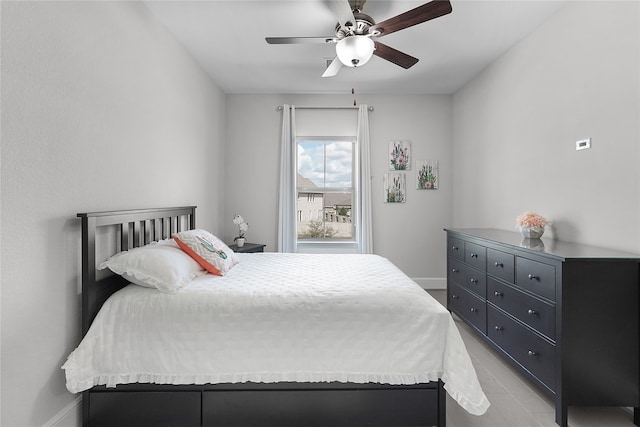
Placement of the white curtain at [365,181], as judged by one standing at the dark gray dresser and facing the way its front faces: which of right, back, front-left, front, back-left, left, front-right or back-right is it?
right

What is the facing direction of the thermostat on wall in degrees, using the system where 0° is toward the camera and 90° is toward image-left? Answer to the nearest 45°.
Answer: approximately 45°

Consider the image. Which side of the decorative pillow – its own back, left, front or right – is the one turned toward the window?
left

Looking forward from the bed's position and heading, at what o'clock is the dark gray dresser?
The dark gray dresser is roughly at 12 o'clock from the bed.

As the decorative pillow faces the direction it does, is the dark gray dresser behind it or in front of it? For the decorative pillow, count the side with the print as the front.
in front

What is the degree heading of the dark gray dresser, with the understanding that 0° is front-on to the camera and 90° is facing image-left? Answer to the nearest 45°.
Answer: approximately 45°

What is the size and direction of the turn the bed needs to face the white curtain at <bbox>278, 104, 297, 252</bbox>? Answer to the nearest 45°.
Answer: approximately 90° to its left

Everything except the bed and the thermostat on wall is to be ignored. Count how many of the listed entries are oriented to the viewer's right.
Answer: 1

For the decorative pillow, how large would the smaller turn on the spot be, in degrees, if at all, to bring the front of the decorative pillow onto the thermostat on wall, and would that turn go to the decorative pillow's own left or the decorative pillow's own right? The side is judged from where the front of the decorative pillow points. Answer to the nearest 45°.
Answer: approximately 45° to the decorative pillow's own left

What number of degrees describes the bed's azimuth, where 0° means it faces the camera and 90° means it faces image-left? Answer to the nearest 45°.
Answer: approximately 270°

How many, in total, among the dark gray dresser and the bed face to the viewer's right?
1

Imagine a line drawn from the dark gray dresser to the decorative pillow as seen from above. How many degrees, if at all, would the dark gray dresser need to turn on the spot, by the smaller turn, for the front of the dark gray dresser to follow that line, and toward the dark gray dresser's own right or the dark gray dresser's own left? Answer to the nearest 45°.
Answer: approximately 45° to the dark gray dresser's own right

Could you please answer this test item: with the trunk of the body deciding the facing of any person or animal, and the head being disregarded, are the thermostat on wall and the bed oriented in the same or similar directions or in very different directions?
very different directions

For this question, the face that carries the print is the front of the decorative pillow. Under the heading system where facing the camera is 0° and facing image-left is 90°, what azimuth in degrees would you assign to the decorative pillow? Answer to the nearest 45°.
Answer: approximately 315°

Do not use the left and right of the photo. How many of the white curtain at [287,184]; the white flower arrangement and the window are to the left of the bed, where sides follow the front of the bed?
3

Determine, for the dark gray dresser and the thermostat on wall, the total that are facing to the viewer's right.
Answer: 0

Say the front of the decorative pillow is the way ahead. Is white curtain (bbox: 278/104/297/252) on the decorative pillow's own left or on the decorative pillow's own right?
on the decorative pillow's own left

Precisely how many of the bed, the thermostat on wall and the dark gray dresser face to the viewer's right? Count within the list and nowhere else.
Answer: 1
